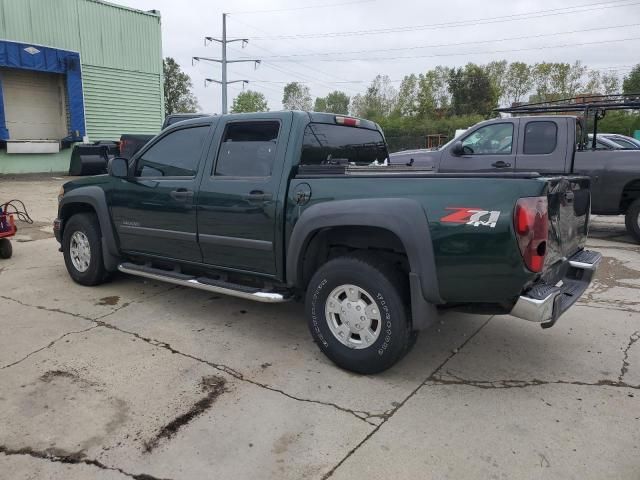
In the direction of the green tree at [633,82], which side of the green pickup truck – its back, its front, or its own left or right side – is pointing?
right

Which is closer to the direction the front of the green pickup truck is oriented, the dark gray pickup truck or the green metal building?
the green metal building

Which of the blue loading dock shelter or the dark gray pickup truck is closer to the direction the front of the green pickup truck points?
the blue loading dock shelter

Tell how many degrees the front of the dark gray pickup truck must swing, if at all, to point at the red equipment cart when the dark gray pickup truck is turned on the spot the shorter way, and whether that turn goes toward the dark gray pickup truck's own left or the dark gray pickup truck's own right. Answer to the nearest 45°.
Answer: approximately 45° to the dark gray pickup truck's own left

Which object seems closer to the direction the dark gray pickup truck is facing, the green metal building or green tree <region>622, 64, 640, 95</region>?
the green metal building

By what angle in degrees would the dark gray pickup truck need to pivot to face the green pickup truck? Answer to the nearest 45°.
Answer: approximately 90° to its left

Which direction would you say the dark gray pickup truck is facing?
to the viewer's left

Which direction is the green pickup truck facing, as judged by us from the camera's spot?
facing away from the viewer and to the left of the viewer
